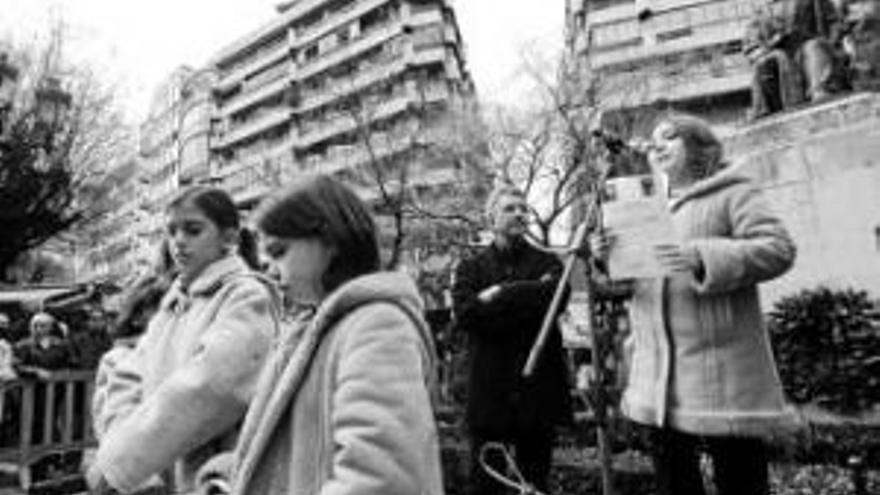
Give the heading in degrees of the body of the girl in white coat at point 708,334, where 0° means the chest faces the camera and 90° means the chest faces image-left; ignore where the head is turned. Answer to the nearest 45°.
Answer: approximately 45°

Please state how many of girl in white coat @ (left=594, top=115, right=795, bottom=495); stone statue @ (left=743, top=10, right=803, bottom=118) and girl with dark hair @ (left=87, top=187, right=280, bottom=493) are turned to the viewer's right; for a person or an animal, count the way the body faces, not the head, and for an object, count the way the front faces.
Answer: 0

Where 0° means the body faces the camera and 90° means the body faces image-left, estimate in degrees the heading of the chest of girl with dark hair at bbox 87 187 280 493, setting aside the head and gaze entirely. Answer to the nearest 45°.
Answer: approximately 45°

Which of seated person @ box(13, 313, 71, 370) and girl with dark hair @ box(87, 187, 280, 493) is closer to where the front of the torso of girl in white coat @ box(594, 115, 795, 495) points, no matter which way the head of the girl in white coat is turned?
the girl with dark hair

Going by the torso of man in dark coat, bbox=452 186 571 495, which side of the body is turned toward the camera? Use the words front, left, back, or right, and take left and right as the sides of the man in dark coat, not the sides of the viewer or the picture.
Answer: front

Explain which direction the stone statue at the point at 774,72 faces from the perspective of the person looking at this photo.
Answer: facing the viewer and to the left of the viewer

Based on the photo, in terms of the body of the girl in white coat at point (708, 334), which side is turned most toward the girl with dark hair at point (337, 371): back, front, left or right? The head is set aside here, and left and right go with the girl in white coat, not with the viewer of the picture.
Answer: front

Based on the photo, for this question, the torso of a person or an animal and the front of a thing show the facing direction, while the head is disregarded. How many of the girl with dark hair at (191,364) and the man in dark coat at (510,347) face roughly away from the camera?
0
